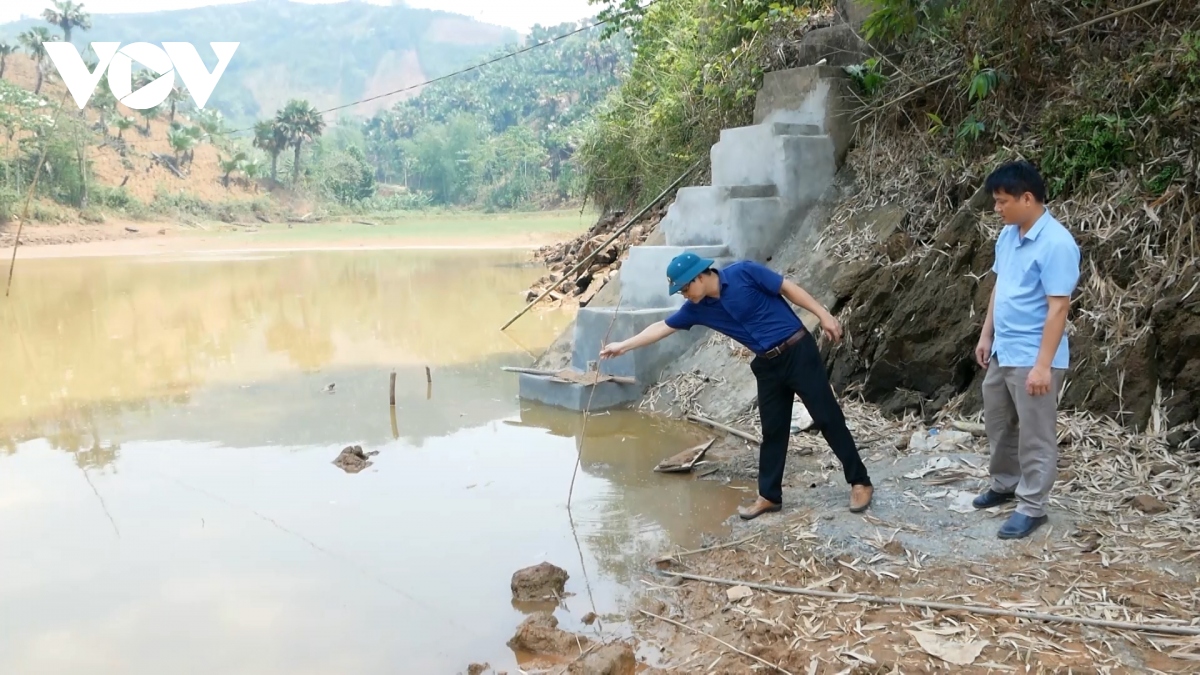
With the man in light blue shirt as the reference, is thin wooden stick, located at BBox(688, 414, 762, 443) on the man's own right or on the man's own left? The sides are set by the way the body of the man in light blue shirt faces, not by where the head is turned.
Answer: on the man's own right

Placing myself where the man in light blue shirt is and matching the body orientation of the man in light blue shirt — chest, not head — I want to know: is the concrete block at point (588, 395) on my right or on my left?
on my right

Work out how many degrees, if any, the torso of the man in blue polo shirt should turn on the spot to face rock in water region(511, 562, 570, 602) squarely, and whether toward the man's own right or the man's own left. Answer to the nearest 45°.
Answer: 0° — they already face it

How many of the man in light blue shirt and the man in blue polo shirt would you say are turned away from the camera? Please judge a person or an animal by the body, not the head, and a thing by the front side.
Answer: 0

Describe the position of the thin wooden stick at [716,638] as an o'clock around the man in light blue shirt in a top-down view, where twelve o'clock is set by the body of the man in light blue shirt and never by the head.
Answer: The thin wooden stick is roughly at 12 o'clock from the man in light blue shirt.

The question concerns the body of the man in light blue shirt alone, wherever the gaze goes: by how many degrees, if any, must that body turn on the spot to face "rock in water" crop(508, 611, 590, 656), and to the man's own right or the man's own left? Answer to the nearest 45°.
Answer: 0° — they already face it

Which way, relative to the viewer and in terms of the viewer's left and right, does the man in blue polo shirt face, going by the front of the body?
facing the viewer and to the left of the viewer

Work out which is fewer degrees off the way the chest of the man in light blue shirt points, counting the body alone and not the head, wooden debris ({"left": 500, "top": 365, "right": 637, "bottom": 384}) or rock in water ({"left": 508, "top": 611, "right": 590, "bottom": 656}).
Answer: the rock in water
